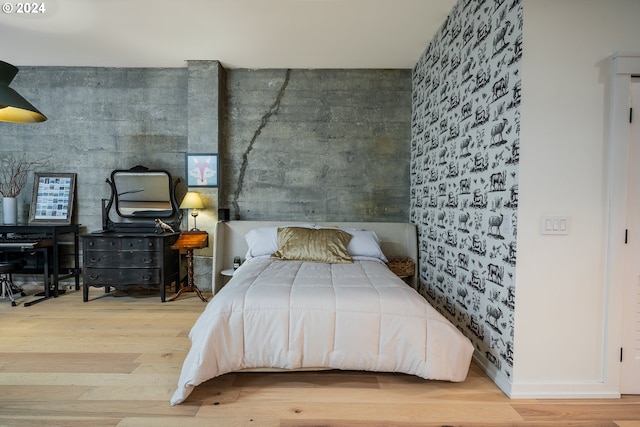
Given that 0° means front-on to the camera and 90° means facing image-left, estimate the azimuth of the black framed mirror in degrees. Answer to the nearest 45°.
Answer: approximately 0°

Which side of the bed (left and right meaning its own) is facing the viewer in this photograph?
front

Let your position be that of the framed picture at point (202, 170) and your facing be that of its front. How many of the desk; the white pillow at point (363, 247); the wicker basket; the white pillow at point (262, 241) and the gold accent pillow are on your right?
1

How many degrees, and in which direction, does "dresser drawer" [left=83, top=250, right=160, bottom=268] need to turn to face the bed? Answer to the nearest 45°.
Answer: approximately 45° to its left

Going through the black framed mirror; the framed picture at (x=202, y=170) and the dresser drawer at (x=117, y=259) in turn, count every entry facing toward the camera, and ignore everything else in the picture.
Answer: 3

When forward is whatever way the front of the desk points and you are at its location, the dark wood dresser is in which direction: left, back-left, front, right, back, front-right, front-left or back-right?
front-left

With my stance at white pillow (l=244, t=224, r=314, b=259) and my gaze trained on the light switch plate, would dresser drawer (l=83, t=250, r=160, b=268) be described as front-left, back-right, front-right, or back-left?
back-right

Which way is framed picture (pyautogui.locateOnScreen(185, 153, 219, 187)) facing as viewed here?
toward the camera

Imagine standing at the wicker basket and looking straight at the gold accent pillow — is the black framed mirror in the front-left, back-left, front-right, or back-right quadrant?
front-right

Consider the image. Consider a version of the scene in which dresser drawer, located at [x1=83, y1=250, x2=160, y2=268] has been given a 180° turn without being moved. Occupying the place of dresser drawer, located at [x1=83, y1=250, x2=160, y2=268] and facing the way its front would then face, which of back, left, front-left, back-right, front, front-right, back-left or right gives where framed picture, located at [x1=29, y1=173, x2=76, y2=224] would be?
front-left

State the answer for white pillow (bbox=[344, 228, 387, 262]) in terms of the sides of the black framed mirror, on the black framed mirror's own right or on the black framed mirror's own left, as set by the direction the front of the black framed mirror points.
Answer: on the black framed mirror's own left

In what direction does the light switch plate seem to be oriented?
toward the camera
